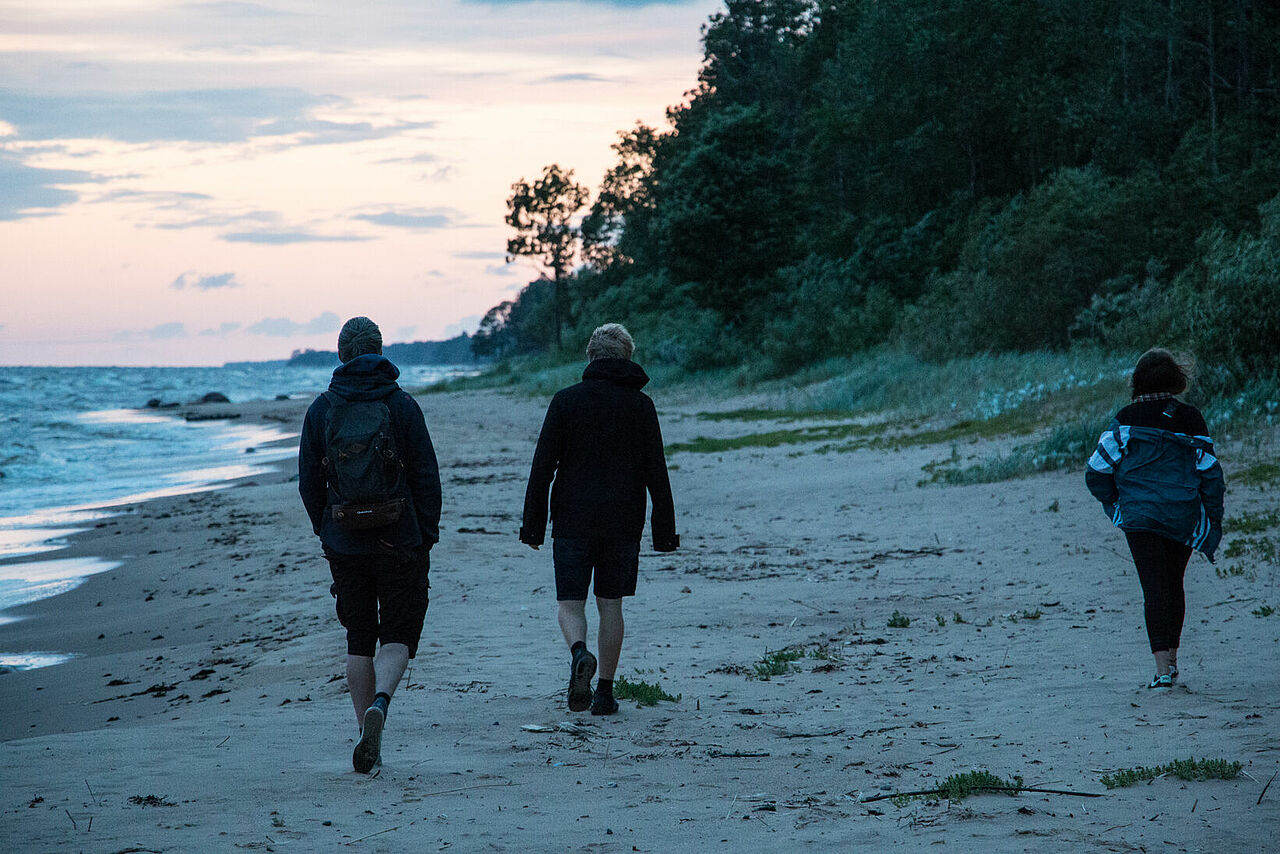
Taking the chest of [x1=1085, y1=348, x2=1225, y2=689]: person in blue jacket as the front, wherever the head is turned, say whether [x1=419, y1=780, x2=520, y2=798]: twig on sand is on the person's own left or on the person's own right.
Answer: on the person's own left

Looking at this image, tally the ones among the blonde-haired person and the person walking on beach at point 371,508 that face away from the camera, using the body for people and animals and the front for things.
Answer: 2

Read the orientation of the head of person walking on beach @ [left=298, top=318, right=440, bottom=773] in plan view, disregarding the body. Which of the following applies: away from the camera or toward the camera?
away from the camera

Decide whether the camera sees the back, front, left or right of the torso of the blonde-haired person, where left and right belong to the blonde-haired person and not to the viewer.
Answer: back

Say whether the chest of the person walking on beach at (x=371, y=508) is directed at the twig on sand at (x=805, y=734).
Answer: no

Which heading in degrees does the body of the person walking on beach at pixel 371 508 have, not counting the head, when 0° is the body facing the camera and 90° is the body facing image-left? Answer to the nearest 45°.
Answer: approximately 180°

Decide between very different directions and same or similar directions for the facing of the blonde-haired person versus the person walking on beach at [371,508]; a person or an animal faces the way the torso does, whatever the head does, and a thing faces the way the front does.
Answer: same or similar directions

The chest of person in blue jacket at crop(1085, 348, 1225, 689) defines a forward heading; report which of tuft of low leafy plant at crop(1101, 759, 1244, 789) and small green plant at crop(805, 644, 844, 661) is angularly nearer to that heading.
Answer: the small green plant

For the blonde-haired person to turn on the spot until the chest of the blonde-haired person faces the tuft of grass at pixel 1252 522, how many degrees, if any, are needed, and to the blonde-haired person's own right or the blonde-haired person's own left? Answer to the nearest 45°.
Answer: approximately 45° to the blonde-haired person's own right

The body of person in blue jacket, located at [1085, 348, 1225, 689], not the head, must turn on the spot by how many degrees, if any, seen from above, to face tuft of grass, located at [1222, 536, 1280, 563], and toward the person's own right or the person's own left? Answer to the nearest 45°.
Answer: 0° — they already face it

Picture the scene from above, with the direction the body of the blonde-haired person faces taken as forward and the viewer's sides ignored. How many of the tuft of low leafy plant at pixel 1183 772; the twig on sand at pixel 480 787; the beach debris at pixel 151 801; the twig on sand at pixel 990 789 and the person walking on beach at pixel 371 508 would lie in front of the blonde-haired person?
0

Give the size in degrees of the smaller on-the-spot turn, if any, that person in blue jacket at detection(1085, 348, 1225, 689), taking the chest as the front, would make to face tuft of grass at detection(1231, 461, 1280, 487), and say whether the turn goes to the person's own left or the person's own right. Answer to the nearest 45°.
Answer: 0° — they already face it

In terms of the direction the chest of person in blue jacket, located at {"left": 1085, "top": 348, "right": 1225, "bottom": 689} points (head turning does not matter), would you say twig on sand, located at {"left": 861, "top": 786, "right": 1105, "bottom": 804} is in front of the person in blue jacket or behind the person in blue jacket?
behind

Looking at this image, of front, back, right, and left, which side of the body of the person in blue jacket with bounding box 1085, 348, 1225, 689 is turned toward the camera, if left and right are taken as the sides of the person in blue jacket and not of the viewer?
back

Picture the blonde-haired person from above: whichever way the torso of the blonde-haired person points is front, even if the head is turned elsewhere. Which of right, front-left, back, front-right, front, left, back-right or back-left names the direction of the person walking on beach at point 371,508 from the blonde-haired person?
back-left
